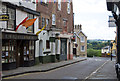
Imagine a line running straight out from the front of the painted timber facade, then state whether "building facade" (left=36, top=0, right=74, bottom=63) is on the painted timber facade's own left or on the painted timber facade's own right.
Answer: on the painted timber facade's own left

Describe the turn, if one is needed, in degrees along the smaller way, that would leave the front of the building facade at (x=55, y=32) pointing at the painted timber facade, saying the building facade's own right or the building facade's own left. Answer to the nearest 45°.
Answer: approximately 45° to the building facade's own right

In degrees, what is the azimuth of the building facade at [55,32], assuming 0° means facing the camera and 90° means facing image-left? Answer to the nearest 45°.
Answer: approximately 315°
